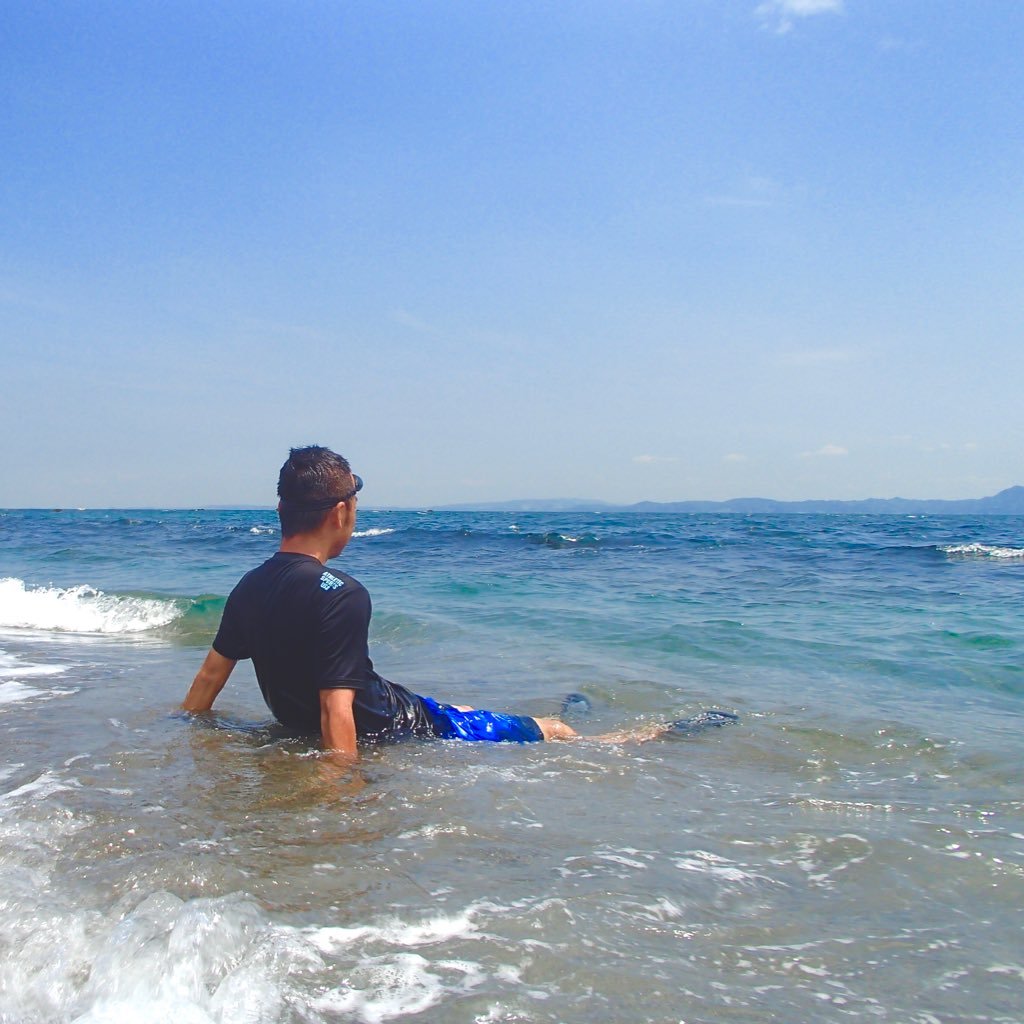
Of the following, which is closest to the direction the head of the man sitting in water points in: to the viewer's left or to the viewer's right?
to the viewer's right

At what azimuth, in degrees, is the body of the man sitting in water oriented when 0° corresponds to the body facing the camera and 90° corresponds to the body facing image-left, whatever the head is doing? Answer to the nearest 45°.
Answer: approximately 225°
